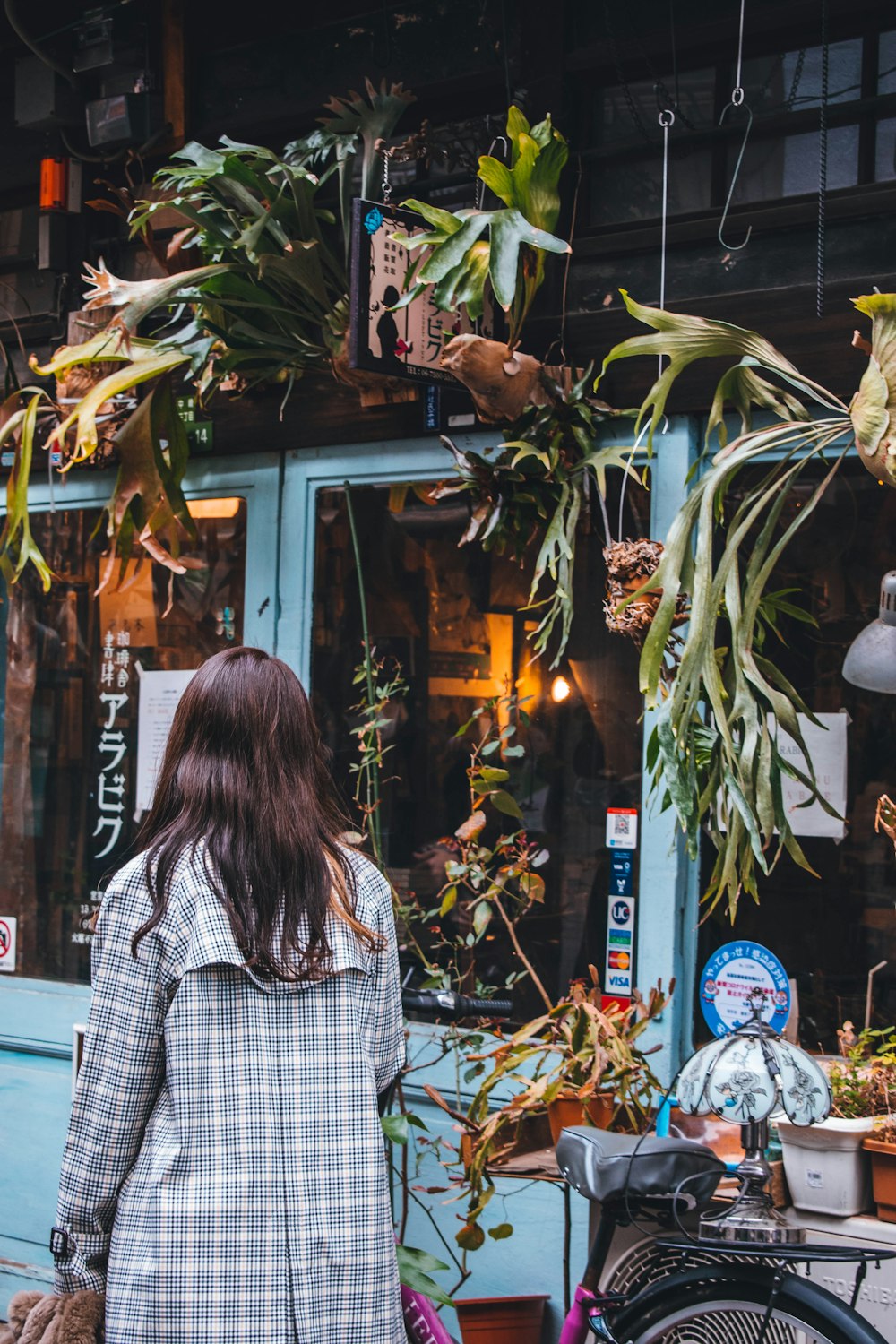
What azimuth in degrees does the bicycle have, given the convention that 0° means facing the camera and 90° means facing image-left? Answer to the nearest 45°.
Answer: approximately 90°

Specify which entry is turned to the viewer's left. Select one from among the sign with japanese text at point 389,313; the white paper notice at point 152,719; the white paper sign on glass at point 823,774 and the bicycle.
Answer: the bicycle

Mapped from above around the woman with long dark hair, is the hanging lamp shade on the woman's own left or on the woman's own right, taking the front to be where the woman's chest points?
on the woman's own right

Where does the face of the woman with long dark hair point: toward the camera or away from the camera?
away from the camera

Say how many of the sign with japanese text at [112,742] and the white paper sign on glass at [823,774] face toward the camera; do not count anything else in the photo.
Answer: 2

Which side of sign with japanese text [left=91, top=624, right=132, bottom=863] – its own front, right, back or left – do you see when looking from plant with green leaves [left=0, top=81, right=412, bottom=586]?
front

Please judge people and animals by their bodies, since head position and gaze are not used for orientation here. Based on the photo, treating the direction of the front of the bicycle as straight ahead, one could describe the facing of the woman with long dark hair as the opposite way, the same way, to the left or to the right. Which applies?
to the right

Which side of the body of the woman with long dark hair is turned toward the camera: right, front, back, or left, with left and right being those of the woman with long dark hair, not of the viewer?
back

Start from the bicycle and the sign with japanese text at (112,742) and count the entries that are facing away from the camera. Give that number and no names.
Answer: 0

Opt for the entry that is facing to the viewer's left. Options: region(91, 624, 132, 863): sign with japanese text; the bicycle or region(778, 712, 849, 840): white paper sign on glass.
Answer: the bicycle

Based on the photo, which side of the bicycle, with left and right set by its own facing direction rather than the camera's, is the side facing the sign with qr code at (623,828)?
right

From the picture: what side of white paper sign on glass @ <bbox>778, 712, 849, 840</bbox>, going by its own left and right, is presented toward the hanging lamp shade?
front

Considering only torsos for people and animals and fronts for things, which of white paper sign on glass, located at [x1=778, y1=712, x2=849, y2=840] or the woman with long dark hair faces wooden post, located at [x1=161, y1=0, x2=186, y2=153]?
the woman with long dark hair

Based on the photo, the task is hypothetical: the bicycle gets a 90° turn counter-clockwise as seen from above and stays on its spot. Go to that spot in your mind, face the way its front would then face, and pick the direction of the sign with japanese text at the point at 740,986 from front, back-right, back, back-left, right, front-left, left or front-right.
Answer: back

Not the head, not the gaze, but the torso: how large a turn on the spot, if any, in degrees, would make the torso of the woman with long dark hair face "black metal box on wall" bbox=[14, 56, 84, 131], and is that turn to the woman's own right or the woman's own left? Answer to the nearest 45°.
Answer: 0° — they already face it

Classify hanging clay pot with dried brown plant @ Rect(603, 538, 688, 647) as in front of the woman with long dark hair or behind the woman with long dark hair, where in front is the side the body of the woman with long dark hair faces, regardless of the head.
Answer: in front
